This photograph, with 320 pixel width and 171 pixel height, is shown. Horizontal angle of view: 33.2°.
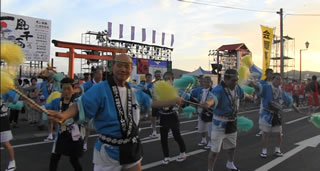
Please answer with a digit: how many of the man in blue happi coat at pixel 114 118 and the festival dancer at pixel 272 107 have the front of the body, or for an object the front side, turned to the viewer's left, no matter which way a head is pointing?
0

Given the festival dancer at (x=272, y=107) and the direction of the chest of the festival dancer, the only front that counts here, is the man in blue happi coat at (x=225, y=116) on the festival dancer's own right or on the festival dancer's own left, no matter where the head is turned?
on the festival dancer's own right

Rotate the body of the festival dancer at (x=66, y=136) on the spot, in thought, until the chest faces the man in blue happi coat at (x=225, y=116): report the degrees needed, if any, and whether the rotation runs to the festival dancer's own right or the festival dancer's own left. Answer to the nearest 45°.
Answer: approximately 90° to the festival dancer's own left

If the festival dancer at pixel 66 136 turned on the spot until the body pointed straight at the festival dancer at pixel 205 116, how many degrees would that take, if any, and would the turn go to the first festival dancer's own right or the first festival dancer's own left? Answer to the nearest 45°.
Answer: approximately 135° to the first festival dancer's own left

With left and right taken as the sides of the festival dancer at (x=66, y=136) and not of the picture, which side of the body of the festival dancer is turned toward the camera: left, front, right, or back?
front
